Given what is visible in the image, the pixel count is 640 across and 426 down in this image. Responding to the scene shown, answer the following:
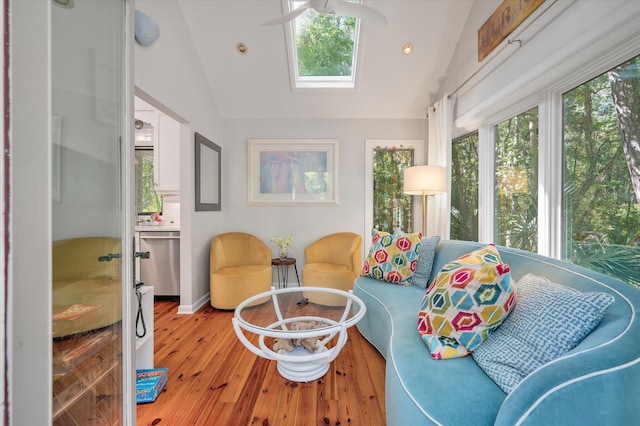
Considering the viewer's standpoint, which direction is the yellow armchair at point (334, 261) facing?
facing the viewer and to the left of the viewer

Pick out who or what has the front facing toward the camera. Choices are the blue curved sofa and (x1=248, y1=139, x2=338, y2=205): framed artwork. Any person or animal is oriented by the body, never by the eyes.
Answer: the framed artwork

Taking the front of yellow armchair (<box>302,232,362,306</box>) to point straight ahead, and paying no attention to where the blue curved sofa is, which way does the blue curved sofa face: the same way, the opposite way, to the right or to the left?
to the right

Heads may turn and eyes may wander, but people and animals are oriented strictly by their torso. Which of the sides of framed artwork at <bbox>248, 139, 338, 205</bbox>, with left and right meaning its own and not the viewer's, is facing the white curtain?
left

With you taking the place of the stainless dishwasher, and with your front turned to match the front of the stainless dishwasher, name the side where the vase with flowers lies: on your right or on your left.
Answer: on your left

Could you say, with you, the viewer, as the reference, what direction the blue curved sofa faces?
facing to the left of the viewer

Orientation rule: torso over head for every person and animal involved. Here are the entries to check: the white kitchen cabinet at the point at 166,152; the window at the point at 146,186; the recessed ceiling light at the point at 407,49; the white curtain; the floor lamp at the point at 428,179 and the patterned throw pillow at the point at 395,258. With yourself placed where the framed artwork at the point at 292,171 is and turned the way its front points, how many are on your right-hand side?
2

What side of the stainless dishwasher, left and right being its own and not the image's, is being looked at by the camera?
front

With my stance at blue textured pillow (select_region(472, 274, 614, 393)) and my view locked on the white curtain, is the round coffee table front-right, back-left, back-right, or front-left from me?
front-left

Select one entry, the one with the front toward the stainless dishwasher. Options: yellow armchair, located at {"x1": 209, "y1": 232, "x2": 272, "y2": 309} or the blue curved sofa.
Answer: the blue curved sofa

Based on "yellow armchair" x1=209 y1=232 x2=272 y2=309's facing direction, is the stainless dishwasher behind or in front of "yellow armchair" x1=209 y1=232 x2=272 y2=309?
behind

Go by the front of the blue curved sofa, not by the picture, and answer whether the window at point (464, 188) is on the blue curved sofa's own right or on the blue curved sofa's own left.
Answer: on the blue curved sofa's own right

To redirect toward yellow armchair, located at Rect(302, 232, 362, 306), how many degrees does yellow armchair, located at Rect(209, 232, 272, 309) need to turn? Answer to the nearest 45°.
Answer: approximately 45° to its left

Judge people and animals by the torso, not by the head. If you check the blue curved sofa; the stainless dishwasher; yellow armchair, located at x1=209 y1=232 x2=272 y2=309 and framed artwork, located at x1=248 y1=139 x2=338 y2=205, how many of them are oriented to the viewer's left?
1

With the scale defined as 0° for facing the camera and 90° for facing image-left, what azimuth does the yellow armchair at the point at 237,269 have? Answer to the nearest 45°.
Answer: approximately 315°

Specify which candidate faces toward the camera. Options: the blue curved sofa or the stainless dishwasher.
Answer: the stainless dishwasher

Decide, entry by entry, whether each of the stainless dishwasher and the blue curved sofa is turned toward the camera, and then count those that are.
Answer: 1
